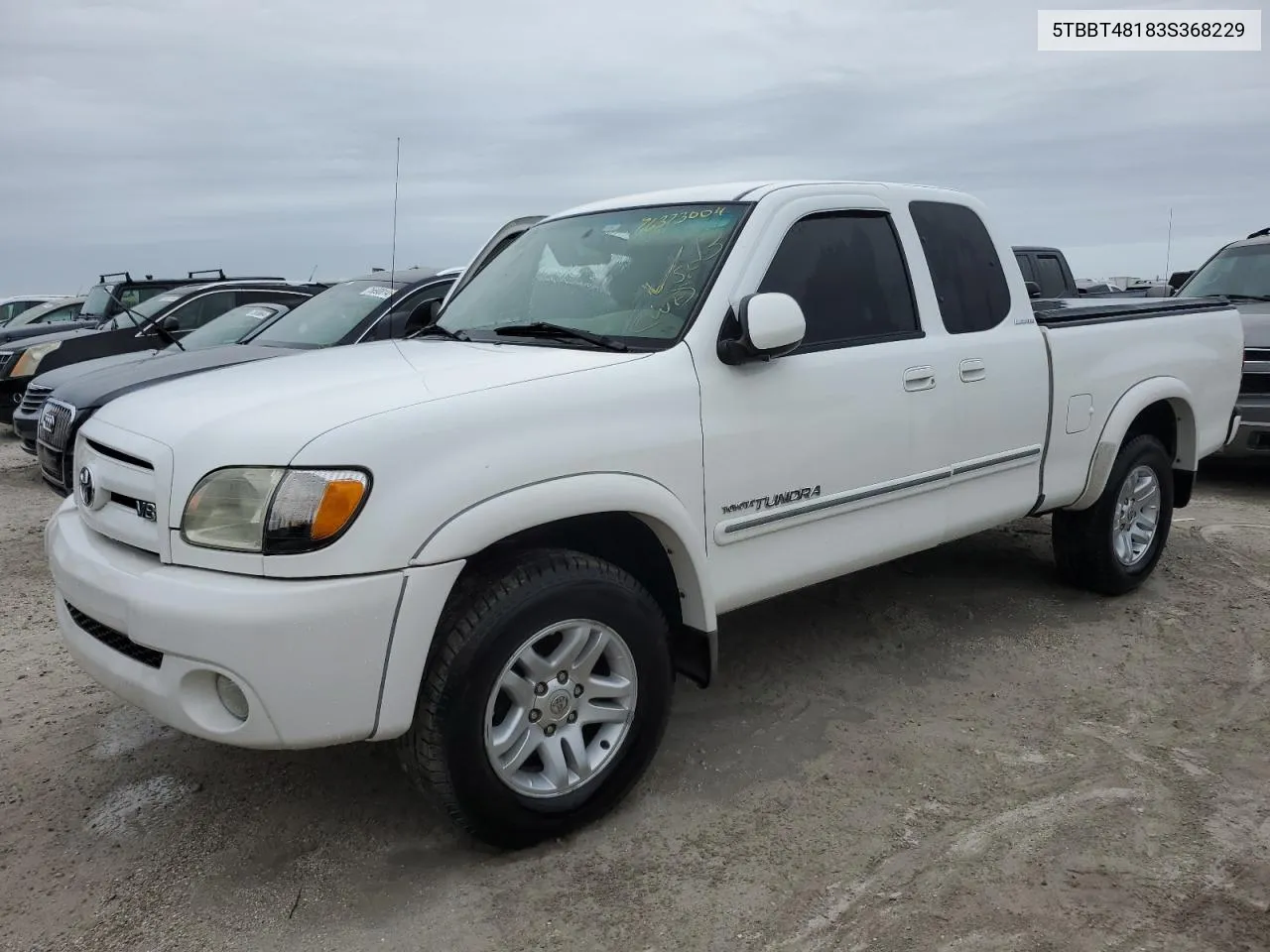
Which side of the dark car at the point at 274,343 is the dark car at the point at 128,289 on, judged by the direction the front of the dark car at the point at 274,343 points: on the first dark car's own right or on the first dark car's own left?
on the first dark car's own right

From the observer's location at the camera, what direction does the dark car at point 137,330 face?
facing the viewer and to the left of the viewer

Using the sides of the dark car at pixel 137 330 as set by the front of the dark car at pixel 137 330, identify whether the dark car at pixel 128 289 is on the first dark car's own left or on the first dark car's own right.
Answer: on the first dark car's own right

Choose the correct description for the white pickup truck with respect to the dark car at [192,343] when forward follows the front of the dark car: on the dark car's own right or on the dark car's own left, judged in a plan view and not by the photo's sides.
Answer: on the dark car's own left

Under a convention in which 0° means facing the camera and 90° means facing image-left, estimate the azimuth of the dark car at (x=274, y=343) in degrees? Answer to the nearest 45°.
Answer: approximately 45°

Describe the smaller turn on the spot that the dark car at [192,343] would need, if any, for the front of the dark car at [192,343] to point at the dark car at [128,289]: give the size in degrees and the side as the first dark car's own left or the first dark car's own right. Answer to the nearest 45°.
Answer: approximately 135° to the first dark car's own right

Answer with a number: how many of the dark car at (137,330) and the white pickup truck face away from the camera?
0

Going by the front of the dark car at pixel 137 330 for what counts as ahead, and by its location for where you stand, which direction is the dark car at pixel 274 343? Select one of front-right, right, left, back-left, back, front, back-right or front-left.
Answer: front-left

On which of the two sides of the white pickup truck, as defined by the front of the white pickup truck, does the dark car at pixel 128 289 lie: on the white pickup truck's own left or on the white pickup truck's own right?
on the white pickup truck's own right
